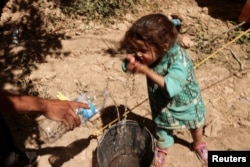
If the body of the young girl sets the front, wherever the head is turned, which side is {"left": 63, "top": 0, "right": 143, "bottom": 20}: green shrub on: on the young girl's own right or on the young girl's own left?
on the young girl's own right

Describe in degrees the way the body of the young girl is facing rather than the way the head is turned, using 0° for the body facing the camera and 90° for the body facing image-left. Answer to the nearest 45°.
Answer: approximately 45°

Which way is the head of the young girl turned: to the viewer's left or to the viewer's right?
to the viewer's left
